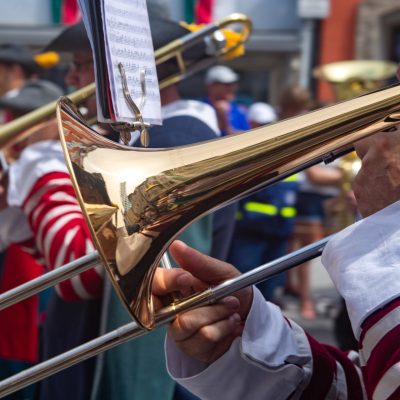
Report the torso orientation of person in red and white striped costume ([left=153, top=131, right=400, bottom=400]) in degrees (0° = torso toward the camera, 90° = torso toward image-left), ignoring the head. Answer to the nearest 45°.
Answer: approximately 90°

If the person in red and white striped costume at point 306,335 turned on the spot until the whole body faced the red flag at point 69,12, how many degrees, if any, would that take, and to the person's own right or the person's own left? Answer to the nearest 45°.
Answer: approximately 90° to the person's own right

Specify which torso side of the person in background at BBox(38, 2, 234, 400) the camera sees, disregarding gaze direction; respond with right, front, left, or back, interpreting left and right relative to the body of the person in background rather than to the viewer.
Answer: left
